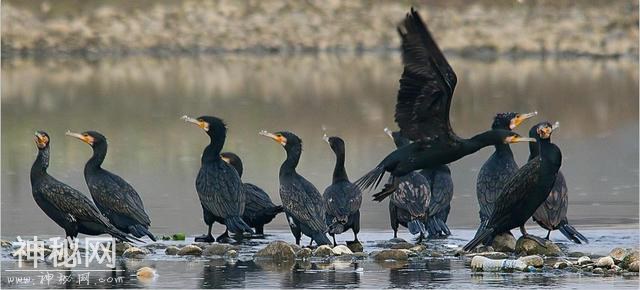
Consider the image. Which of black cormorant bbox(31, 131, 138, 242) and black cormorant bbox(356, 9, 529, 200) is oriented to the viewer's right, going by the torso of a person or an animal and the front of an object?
black cormorant bbox(356, 9, 529, 200)

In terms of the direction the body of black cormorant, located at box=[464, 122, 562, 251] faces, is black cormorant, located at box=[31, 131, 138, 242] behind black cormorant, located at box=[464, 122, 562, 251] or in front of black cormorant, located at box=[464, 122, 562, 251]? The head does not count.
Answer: behind

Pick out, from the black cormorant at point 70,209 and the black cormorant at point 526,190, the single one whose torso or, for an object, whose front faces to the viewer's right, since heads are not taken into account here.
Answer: the black cormorant at point 526,190

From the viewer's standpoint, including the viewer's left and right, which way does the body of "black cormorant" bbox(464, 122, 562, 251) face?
facing to the right of the viewer

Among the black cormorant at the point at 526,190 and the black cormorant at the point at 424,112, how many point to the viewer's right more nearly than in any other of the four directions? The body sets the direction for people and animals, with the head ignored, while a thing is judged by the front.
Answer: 2

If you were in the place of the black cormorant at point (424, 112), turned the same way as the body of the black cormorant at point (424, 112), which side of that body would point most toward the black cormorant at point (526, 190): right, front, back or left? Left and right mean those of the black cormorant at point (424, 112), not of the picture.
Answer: front

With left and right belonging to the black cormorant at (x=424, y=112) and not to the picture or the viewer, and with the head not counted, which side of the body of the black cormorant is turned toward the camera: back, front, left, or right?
right

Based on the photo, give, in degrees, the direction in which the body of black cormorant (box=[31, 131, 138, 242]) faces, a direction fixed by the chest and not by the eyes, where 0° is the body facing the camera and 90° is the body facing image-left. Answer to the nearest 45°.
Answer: approximately 90°

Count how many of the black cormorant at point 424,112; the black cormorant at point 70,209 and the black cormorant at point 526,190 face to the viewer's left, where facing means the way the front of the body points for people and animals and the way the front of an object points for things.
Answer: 1

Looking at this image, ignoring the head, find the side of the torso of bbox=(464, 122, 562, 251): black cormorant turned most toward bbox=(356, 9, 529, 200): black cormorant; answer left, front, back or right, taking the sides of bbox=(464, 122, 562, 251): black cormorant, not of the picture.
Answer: back

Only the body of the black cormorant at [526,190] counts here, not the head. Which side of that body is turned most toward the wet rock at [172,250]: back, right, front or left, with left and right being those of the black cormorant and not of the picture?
back

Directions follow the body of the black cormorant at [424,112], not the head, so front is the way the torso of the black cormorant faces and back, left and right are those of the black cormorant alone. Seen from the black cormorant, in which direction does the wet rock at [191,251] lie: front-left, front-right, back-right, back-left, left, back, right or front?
back
